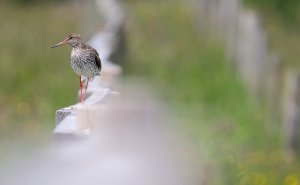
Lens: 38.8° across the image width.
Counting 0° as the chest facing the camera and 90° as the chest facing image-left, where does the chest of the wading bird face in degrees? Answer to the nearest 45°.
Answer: approximately 45°

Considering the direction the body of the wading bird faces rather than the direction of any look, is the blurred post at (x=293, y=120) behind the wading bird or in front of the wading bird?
behind
